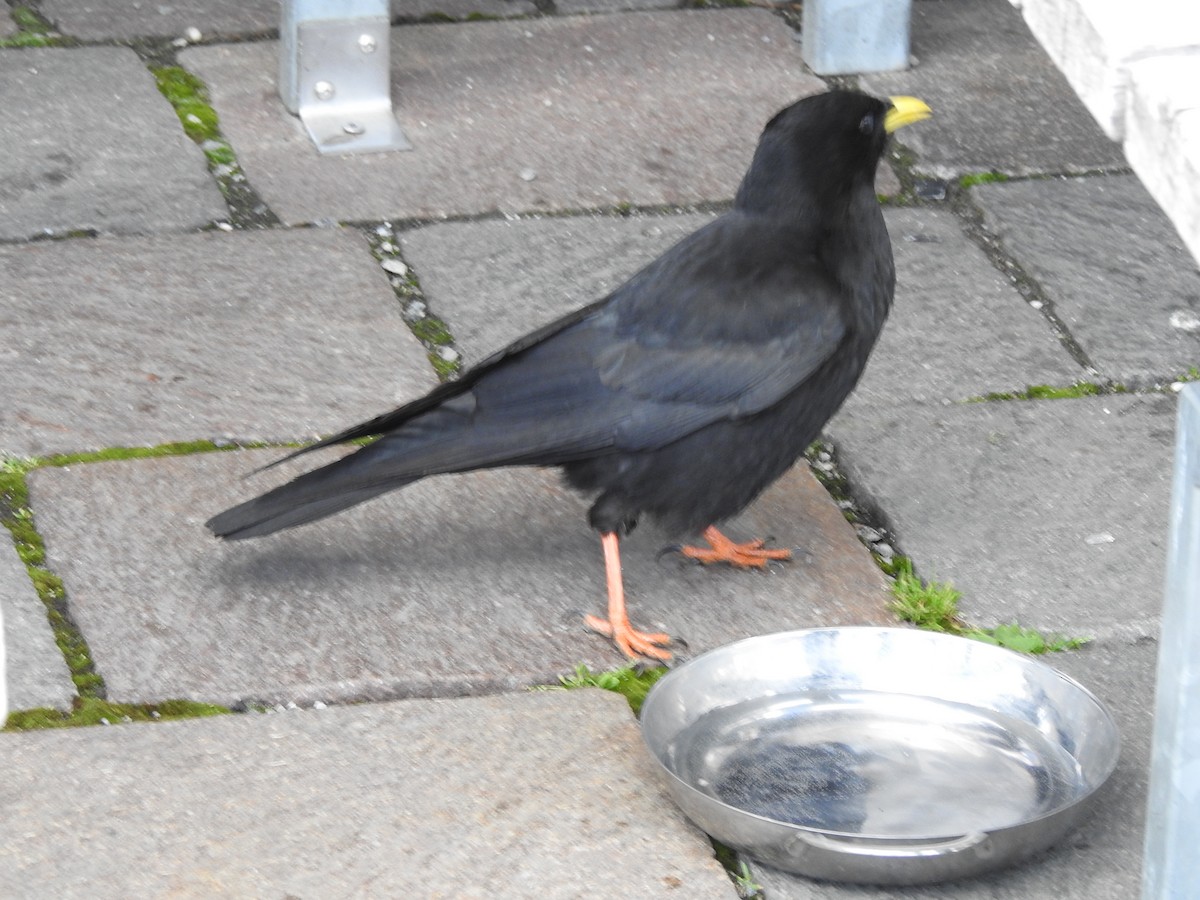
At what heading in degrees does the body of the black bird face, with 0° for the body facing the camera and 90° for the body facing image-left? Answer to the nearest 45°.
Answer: approximately 270°

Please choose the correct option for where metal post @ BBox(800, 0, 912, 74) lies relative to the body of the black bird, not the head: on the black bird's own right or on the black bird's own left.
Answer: on the black bird's own left

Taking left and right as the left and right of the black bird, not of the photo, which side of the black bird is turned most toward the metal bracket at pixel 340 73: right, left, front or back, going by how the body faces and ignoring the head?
left

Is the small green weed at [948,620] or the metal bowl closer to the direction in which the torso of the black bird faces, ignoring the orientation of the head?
the small green weed

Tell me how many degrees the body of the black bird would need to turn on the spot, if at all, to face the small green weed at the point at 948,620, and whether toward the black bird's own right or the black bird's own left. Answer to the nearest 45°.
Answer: approximately 45° to the black bird's own right

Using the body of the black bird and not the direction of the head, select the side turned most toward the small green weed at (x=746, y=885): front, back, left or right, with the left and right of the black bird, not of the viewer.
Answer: right

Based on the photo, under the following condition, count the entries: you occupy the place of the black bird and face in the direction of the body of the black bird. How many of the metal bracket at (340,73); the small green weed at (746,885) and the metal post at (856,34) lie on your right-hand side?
1

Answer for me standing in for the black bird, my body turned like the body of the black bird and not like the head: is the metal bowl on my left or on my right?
on my right
